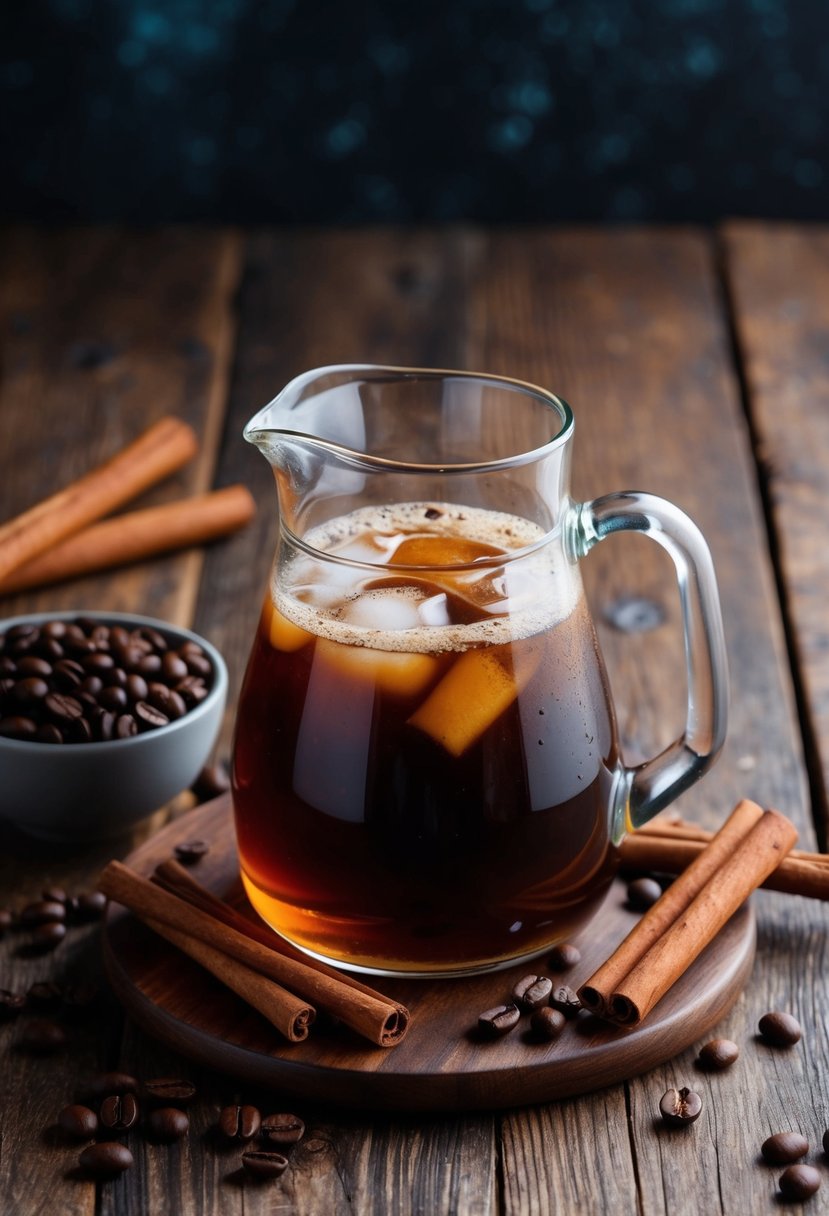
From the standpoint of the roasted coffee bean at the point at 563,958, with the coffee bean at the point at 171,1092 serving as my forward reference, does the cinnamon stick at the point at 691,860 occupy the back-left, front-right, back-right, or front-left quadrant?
back-right

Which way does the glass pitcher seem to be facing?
to the viewer's left
